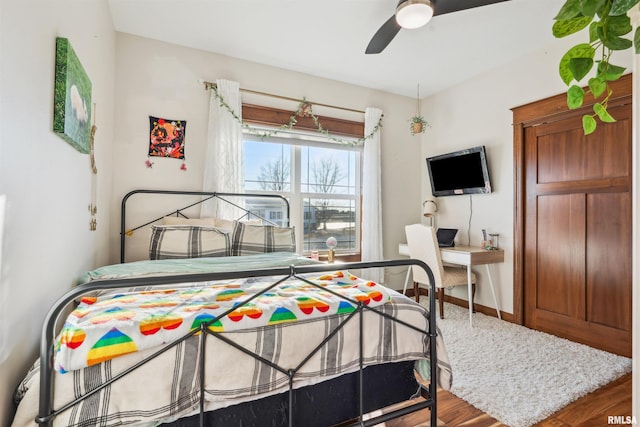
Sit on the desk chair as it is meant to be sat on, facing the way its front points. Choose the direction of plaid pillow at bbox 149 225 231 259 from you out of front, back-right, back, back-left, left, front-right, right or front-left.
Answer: back

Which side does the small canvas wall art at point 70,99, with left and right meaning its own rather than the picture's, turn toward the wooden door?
front

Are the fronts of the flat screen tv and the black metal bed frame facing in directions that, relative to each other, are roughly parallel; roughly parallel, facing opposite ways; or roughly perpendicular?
roughly perpendicular

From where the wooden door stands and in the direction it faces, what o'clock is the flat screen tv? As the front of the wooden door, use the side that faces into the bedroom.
The flat screen tv is roughly at 2 o'clock from the wooden door.

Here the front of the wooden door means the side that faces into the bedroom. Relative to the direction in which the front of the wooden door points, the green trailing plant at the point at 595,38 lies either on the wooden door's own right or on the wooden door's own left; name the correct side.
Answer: on the wooden door's own left

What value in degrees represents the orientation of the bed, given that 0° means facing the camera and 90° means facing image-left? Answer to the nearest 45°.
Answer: approximately 0°

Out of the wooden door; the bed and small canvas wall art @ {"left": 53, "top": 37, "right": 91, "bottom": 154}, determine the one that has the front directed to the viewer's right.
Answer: the small canvas wall art

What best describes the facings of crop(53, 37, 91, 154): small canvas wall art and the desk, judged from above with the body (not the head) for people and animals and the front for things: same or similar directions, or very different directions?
very different directions

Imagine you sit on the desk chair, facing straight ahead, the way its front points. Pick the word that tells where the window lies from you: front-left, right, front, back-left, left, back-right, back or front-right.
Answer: back-left

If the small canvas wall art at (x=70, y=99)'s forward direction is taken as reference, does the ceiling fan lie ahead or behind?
ahead

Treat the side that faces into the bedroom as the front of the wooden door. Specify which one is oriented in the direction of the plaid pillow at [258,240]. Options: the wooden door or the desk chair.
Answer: the wooden door
